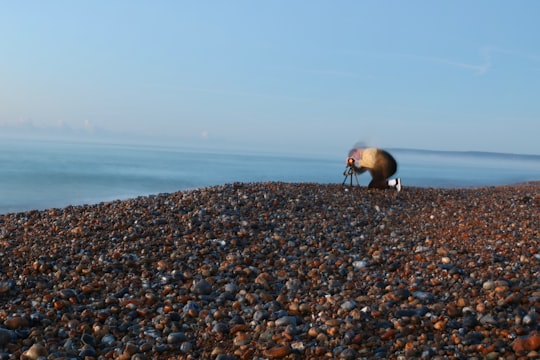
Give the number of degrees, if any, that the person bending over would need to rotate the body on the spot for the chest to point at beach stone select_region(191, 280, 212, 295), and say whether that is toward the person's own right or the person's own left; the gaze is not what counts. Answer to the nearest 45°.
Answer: approximately 90° to the person's own left

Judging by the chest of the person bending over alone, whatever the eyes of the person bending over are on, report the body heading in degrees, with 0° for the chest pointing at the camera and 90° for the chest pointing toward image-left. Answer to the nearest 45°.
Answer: approximately 90°

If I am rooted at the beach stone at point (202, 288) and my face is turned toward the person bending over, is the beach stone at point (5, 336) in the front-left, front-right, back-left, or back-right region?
back-left

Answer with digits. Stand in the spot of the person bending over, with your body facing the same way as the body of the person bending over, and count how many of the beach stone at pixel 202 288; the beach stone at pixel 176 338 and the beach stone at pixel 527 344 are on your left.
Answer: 3

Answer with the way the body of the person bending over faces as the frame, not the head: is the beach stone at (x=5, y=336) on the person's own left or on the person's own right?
on the person's own left

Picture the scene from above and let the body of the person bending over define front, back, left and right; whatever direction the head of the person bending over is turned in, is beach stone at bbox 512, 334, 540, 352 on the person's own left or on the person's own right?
on the person's own left

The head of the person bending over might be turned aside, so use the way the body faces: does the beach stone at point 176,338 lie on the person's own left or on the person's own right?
on the person's own left
